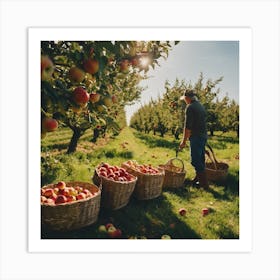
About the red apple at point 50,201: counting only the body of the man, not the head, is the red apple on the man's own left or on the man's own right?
on the man's own left

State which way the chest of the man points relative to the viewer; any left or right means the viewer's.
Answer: facing away from the viewer and to the left of the viewer

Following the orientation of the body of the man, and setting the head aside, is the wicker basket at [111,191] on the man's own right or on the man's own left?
on the man's own left
